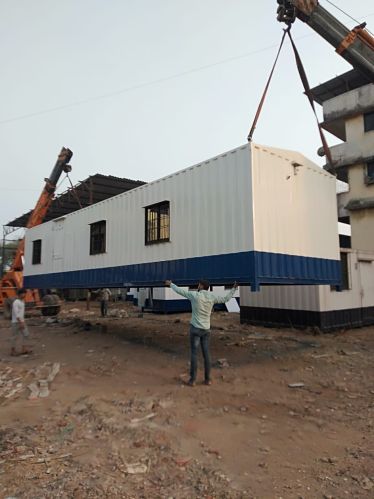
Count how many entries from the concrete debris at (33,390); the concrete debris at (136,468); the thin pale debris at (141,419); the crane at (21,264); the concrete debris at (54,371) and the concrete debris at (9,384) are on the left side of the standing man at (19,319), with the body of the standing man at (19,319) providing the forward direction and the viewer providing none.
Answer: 1

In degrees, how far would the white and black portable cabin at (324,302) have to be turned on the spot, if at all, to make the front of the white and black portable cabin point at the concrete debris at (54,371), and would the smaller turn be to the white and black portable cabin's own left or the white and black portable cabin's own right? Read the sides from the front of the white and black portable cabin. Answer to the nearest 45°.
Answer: approximately 90° to the white and black portable cabin's own right

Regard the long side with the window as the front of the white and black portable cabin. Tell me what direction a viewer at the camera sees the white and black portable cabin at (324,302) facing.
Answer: facing the viewer and to the right of the viewer

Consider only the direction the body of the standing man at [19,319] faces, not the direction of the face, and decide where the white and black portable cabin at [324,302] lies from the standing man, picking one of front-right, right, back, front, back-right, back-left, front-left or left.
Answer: front

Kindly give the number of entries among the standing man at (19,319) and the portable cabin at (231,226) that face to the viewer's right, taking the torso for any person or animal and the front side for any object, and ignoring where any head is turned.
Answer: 1

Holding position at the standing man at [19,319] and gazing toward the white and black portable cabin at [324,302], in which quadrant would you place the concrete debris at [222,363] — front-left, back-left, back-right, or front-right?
front-right

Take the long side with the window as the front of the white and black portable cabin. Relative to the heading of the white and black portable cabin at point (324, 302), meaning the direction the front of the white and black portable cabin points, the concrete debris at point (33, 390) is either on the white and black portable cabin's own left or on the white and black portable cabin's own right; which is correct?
on the white and black portable cabin's own right

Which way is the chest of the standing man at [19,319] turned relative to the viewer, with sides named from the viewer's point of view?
facing to the right of the viewer

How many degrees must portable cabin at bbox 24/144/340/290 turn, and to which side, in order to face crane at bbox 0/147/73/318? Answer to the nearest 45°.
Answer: approximately 90° to its right
